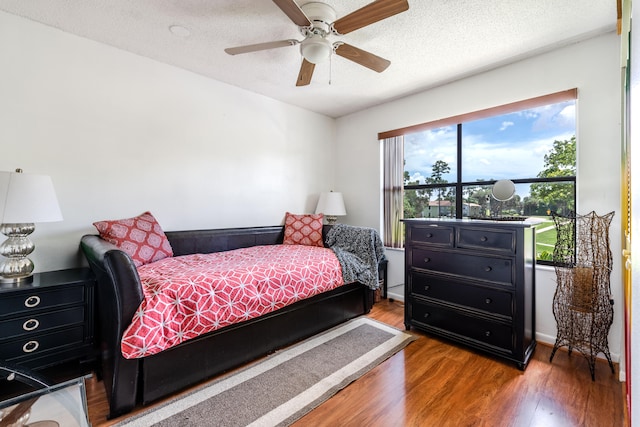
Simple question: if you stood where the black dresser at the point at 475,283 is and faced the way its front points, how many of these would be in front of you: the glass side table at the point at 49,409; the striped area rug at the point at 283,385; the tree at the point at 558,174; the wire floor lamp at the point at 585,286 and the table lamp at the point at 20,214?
3

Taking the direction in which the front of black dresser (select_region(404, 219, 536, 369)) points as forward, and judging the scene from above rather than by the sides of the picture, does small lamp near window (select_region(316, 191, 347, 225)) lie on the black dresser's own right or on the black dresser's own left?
on the black dresser's own right

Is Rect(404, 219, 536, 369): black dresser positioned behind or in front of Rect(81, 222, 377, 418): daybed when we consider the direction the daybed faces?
in front

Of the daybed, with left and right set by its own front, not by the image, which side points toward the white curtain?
left

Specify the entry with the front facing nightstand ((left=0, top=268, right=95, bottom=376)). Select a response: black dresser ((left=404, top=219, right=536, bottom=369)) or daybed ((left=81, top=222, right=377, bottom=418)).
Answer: the black dresser

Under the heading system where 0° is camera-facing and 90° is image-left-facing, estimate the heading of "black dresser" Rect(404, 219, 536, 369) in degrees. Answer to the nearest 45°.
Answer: approximately 45°

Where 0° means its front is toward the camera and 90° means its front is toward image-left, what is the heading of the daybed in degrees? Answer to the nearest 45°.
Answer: approximately 315°

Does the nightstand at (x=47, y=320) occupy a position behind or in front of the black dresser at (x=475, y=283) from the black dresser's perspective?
in front

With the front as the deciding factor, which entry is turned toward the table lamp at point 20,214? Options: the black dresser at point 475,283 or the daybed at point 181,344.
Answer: the black dresser

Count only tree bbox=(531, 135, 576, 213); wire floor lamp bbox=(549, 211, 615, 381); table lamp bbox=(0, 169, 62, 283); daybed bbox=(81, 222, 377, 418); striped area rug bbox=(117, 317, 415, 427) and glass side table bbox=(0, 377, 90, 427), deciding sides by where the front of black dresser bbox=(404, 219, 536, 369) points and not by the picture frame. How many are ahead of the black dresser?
4

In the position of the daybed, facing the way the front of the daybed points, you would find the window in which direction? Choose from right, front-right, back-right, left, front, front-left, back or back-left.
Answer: front-left

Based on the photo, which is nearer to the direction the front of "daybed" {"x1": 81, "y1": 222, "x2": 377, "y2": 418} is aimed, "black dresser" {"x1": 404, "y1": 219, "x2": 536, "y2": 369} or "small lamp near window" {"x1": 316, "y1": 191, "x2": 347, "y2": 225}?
the black dresser

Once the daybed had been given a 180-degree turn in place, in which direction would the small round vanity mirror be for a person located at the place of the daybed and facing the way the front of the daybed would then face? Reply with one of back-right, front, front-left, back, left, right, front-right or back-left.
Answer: back-right

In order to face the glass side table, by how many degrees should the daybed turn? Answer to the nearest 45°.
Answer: approximately 90° to its right
